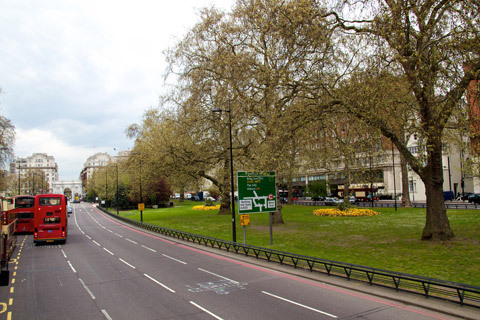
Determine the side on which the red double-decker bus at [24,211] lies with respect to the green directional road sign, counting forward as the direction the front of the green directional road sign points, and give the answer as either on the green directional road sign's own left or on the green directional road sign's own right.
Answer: on the green directional road sign's own right

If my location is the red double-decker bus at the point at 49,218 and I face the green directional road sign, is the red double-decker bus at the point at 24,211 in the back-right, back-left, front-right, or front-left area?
back-left

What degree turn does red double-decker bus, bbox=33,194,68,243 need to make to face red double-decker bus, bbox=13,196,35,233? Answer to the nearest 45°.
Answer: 0° — it already faces it

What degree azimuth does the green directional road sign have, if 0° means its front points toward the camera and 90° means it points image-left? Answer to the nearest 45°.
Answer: approximately 0°

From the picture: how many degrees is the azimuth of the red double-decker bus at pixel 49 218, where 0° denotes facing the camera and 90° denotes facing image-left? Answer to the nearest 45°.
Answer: approximately 180°

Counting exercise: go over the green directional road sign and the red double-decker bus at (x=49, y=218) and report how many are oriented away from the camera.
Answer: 1
